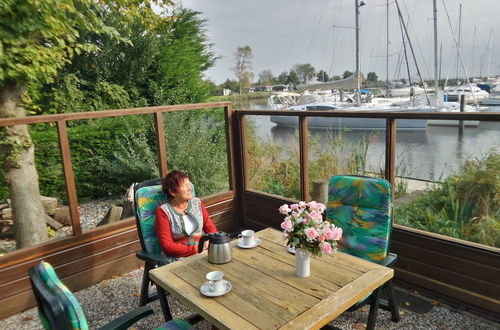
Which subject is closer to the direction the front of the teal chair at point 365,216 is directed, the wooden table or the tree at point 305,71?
the wooden table

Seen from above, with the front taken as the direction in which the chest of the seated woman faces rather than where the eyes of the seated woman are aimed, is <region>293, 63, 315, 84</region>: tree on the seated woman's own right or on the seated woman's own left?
on the seated woman's own left

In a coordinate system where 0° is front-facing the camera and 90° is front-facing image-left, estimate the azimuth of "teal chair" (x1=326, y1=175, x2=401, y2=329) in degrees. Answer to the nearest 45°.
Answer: approximately 45°

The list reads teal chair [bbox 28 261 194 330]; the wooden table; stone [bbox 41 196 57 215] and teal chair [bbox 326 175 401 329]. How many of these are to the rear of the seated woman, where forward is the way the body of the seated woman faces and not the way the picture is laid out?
1

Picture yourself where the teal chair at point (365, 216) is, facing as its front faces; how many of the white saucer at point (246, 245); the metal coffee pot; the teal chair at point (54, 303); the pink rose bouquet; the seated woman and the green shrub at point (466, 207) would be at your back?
1

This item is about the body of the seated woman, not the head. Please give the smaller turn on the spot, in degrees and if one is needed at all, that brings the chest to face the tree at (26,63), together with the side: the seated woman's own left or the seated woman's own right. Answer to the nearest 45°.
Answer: approximately 180°

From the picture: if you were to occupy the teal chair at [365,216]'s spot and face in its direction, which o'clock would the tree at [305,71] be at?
The tree is roughly at 4 o'clock from the teal chair.

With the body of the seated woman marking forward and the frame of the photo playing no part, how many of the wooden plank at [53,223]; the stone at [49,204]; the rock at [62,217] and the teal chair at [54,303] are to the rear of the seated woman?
3

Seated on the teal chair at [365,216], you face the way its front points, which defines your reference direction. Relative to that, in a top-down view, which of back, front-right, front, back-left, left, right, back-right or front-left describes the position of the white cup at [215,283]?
front

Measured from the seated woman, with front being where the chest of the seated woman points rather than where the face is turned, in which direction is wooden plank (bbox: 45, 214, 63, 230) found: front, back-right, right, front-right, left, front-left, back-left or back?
back

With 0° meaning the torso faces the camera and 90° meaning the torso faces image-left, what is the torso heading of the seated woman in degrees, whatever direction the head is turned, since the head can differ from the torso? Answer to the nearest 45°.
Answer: approximately 315°

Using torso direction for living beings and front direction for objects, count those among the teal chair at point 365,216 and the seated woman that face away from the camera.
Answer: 0

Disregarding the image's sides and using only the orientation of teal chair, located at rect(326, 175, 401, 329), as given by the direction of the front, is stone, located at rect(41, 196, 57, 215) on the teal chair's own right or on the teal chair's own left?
on the teal chair's own right

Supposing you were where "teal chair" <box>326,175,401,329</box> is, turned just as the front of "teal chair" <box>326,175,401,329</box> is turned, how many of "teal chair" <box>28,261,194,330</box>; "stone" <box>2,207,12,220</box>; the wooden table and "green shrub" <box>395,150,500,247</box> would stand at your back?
1

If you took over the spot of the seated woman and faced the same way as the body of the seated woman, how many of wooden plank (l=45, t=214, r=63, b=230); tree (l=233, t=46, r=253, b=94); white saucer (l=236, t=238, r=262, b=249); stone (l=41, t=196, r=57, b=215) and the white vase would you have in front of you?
2

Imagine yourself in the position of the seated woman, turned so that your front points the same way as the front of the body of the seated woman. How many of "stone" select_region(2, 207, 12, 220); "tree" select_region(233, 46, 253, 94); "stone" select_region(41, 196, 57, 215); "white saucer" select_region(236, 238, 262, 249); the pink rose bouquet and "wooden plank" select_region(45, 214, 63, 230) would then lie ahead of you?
2

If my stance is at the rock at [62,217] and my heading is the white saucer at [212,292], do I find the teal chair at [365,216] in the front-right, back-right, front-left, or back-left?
front-left

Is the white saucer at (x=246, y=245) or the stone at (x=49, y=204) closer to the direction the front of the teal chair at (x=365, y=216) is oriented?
the white saucer

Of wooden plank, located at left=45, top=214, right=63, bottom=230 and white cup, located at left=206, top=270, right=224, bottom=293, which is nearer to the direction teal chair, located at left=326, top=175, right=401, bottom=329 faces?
the white cup

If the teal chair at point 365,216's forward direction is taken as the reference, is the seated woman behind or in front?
in front

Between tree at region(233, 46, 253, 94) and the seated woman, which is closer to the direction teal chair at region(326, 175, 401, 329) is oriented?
the seated woman
